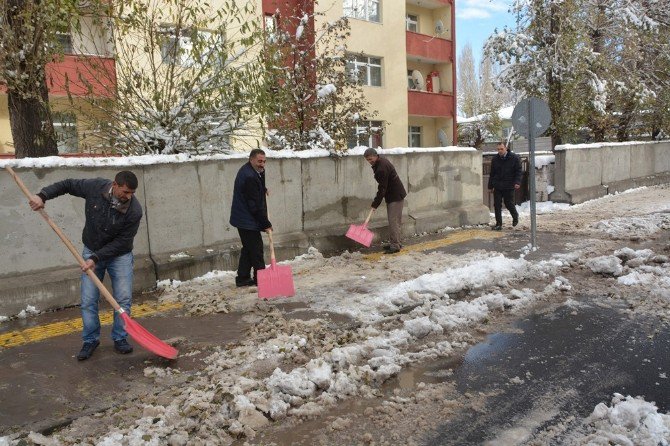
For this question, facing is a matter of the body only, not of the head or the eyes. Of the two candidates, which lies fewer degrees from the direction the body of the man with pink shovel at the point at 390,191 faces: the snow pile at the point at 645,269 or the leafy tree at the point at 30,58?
the leafy tree

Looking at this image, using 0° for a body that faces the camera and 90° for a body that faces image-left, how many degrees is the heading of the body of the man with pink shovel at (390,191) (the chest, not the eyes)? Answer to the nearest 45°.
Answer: approximately 90°

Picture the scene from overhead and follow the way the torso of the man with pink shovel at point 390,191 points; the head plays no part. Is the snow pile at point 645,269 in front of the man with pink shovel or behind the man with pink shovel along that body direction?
behind

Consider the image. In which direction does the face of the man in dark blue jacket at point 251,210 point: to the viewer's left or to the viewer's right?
to the viewer's right

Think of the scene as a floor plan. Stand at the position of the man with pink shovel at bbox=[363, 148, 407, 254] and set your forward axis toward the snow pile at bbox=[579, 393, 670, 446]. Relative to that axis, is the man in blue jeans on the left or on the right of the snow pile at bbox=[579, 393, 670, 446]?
right

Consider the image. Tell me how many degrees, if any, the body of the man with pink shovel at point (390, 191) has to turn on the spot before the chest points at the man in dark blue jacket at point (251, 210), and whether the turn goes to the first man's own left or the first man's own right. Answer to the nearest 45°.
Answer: approximately 45° to the first man's own left

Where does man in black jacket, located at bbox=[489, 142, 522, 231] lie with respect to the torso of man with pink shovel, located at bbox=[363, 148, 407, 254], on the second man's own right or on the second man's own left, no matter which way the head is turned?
on the second man's own right

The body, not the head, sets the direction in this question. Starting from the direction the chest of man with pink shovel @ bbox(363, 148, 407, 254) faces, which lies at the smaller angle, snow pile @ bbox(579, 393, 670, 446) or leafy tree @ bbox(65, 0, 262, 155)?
the leafy tree

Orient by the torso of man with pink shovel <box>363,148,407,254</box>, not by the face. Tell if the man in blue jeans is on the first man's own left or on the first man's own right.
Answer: on the first man's own left
